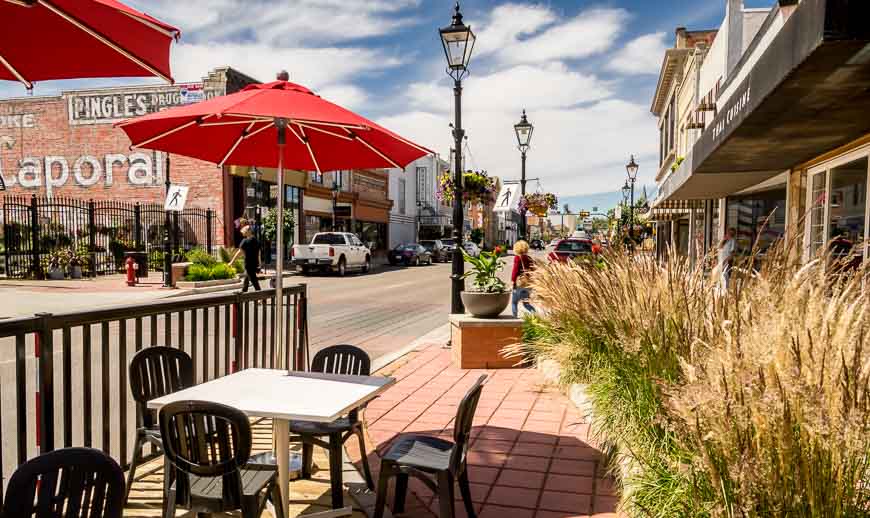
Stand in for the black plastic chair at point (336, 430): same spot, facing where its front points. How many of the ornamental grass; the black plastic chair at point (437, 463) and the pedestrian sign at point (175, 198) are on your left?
2

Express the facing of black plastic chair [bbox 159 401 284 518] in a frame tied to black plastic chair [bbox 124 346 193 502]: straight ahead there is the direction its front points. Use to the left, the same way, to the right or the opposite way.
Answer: to the left

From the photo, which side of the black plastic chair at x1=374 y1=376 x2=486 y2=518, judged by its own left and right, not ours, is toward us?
left

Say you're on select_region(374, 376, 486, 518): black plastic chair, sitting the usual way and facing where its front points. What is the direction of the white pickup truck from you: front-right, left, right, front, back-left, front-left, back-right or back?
right

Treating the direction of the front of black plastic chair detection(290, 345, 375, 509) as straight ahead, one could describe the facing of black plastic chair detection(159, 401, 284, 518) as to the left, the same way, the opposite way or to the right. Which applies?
the opposite way

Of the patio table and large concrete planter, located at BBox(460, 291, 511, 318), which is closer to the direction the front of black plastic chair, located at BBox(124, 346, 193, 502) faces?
the patio table

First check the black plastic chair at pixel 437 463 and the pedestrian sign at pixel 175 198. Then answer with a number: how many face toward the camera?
1

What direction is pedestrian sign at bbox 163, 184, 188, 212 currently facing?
toward the camera

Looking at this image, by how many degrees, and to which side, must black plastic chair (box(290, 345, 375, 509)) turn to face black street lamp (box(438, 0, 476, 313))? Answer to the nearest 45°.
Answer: approximately 135° to its right

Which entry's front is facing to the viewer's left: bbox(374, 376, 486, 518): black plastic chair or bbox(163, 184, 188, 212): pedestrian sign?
the black plastic chair

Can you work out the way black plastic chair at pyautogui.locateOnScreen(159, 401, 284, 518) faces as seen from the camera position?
facing away from the viewer and to the right of the viewer

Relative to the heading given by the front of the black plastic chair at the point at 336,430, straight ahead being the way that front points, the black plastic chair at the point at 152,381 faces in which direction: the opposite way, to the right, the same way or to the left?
to the left

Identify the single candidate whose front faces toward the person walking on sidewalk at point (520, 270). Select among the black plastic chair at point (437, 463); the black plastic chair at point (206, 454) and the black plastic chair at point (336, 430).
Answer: the black plastic chair at point (206, 454)

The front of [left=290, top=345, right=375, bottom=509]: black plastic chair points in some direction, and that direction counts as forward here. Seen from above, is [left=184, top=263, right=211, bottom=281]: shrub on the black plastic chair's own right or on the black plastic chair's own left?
on the black plastic chair's own right

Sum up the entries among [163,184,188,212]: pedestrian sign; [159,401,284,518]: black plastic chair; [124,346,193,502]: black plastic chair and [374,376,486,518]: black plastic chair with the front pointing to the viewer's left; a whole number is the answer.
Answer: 1

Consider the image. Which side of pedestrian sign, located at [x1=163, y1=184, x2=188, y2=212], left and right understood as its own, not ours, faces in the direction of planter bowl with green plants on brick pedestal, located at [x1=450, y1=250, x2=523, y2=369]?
front

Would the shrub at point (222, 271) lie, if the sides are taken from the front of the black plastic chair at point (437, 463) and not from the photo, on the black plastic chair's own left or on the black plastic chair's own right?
on the black plastic chair's own right

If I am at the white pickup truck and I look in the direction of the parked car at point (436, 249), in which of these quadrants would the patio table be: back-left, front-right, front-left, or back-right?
back-right

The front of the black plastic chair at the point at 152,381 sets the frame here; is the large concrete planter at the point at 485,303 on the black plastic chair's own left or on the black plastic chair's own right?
on the black plastic chair's own left

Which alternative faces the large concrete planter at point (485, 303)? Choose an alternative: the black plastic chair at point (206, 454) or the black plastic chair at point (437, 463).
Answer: the black plastic chair at point (206, 454)
